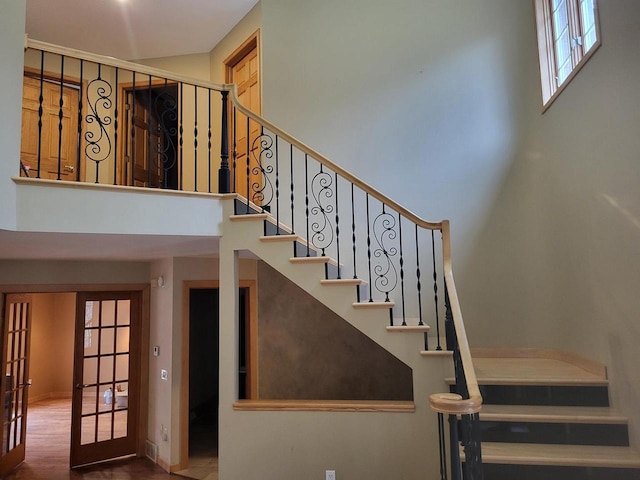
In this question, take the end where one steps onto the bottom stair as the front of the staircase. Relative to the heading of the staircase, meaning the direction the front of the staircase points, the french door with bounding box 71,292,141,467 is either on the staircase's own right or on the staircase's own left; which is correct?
on the staircase's own right

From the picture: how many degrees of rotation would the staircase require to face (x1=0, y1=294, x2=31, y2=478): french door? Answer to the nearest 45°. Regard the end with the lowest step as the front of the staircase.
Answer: approximately 90° to its right

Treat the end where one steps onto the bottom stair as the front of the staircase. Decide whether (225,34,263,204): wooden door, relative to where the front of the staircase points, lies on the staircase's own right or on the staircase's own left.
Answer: on the staircase's own right

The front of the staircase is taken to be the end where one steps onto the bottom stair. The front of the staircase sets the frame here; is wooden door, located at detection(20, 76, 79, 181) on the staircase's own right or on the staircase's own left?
on the staircase's own right

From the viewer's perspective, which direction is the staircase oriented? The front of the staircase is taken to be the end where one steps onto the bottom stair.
toward the camera
